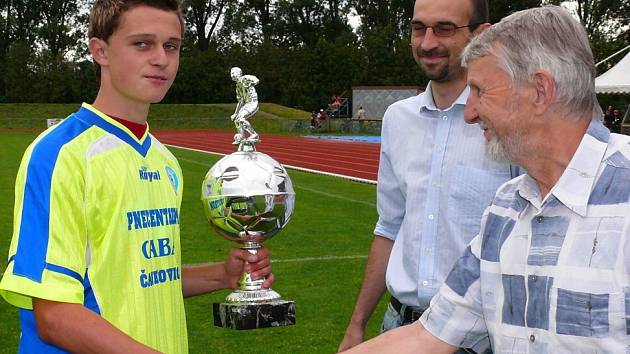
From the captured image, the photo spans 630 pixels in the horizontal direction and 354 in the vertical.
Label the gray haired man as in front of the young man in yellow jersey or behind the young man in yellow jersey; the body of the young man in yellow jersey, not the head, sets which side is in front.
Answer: in front

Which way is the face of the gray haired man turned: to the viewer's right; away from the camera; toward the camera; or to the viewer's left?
to the viewer's left

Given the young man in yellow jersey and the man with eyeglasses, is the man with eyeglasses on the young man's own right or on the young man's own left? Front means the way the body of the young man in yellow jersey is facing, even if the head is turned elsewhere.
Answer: on the young man's own left

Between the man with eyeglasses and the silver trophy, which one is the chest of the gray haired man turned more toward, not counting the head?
the silver trophy

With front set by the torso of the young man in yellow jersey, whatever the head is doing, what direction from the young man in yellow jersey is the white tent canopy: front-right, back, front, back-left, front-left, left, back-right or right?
left

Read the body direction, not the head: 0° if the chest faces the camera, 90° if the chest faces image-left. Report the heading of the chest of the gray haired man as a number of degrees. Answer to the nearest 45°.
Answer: approximately 45°

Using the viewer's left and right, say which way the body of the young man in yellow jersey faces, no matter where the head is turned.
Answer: facing the viewer and to the right of the viewer

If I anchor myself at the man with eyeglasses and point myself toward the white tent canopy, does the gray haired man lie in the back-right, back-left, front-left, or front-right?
back-right

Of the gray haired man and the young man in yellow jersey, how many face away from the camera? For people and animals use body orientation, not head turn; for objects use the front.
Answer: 0
